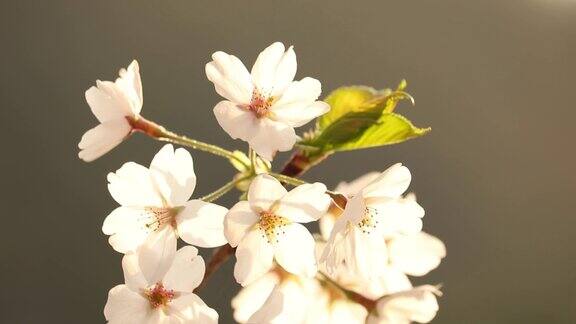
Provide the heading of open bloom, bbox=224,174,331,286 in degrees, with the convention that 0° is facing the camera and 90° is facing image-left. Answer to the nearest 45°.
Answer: approximately 0°
